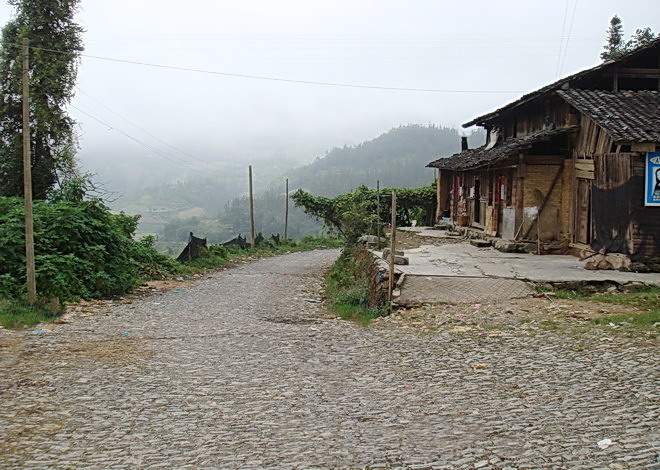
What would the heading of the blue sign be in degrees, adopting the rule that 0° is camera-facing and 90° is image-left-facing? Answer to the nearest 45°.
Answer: approximately 0°

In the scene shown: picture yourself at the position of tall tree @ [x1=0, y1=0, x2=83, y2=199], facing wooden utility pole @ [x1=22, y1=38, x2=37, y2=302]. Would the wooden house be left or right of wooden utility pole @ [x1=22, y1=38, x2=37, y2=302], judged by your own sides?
left

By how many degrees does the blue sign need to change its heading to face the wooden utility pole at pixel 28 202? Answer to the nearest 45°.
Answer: approximately 45° to its right

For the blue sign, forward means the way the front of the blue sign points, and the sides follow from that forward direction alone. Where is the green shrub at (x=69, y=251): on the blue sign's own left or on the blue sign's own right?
on the blue sign's own right
